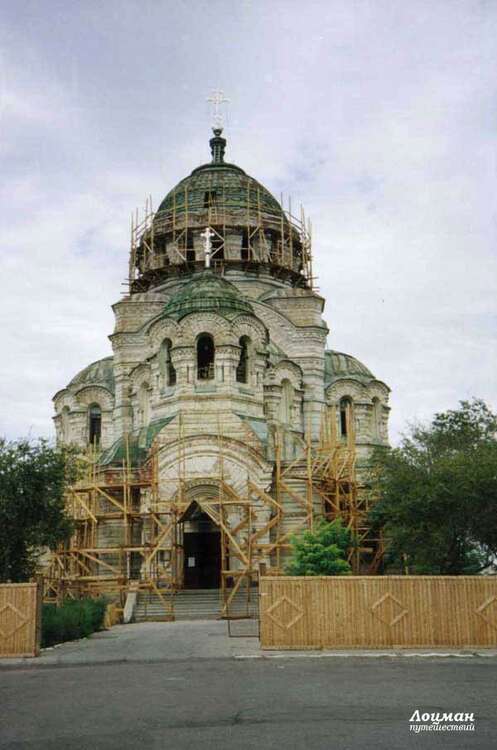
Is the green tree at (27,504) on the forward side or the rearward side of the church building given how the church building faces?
on the forward side

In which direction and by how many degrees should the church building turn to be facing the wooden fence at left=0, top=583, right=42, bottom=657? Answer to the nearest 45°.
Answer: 0° — it already faces it

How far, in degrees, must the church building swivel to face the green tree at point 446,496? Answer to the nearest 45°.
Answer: approximately 45° to its left

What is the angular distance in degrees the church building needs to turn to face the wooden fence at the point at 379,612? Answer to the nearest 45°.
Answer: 0° — it already faces it

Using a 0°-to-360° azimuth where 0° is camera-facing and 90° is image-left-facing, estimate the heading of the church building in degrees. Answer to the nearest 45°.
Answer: approximately 0°

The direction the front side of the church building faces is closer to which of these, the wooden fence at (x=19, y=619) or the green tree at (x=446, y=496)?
the wooden fence

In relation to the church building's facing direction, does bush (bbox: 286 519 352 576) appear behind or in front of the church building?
in front

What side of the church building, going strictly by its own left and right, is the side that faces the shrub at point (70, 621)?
front

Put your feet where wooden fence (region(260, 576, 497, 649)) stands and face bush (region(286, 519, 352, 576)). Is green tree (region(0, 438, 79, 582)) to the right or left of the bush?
left
